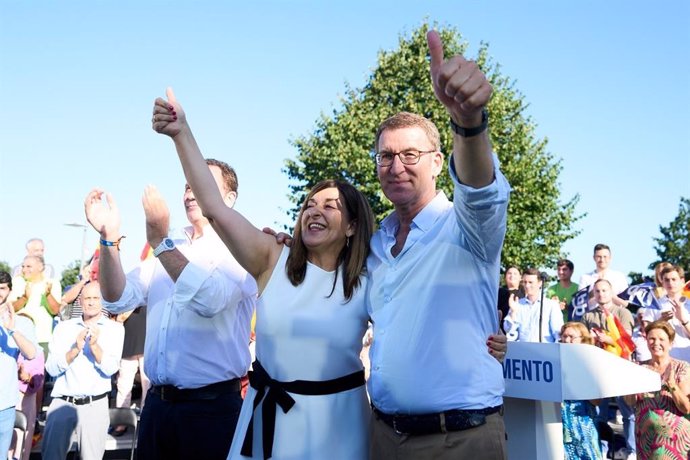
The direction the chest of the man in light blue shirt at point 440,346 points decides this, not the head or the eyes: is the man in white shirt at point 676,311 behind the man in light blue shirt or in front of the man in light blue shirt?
behind

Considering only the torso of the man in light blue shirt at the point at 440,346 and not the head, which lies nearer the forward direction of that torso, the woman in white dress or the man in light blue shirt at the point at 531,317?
the woman in white dress

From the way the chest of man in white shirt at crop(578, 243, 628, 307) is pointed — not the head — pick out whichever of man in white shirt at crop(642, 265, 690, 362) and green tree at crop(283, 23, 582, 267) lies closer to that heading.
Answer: the man in white shirt

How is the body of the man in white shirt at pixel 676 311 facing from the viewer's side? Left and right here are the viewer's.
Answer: facing the viewer and to the left of the viewer

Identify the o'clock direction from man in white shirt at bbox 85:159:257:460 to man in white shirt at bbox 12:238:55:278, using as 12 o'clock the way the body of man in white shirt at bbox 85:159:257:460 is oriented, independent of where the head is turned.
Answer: man in white shirt at bbox 12:238:55:278 is roughly at 4 o'clock from man in white shirt at bbox 85:159:257:460.

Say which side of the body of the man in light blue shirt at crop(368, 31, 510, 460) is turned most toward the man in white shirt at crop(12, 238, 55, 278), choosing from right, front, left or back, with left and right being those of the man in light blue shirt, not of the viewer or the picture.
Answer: right

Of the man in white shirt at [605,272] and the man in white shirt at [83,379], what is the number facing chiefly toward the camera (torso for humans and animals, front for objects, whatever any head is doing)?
2

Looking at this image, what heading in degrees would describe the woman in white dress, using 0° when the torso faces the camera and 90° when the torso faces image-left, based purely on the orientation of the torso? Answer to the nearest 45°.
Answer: approximately 45°

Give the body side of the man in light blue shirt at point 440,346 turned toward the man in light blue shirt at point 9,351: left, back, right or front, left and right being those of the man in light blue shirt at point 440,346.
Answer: right

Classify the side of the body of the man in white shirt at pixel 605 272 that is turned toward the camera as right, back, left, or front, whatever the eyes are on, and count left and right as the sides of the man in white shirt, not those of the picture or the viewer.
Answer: front

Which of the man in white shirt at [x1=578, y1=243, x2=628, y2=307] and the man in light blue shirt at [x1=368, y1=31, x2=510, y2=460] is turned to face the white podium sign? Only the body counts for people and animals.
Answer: the man in white shirt

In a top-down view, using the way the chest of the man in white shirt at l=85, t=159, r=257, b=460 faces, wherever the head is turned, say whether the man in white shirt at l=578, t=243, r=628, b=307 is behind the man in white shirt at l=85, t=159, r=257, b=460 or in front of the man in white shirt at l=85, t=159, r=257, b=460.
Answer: behind
